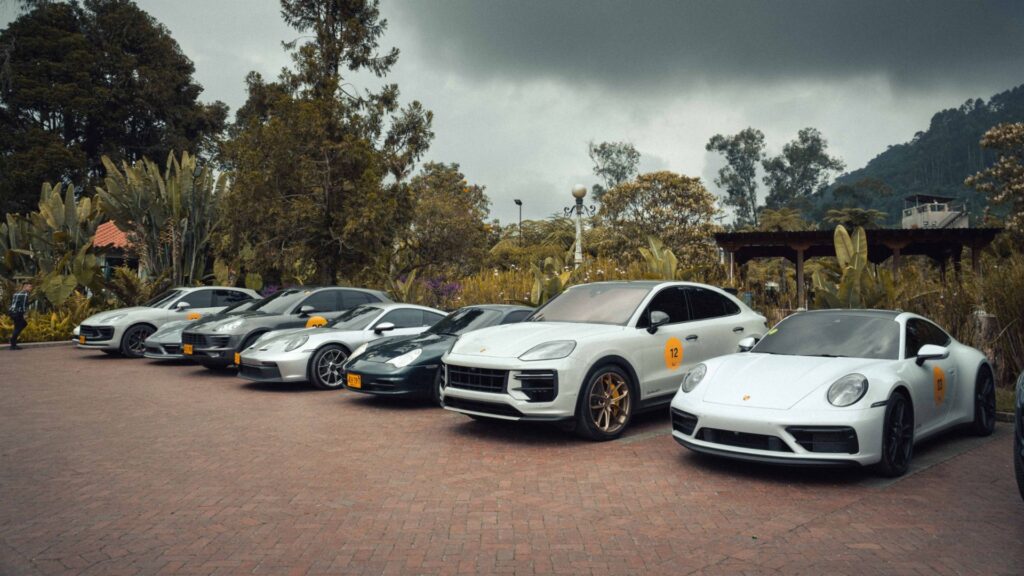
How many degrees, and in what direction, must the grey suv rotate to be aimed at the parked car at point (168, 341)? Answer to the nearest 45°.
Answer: approximately 90° to its right

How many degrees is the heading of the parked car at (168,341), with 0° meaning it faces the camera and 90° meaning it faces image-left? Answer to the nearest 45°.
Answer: approximately 45°

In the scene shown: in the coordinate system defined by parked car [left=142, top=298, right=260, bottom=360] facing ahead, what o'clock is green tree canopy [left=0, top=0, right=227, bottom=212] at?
The green tree canopy is roughly at 4 o'clock from the parked car.

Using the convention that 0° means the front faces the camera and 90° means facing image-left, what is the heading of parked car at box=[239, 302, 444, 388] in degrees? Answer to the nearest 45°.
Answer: approximately 45°

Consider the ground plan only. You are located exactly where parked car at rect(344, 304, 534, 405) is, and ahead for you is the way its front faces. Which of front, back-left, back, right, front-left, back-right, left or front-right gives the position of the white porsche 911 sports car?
left

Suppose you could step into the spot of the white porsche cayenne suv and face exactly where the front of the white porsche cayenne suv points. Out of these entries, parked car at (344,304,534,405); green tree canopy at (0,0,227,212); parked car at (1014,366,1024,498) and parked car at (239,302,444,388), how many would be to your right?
3

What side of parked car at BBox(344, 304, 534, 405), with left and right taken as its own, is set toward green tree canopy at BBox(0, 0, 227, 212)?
right

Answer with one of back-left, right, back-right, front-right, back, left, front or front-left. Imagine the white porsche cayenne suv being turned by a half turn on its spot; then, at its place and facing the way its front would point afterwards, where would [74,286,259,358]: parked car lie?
left

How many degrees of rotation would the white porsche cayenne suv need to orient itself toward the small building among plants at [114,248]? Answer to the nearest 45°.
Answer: approximately 90° to its right

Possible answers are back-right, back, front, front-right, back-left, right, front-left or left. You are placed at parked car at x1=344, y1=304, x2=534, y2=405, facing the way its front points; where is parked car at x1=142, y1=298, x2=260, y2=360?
right

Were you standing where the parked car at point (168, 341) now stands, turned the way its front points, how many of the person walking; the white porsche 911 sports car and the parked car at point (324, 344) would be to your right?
1

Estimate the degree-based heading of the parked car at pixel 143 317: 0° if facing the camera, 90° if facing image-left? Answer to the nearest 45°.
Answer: approximately 45°

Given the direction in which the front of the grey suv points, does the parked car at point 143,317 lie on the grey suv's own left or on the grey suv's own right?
on the grey suv's own right

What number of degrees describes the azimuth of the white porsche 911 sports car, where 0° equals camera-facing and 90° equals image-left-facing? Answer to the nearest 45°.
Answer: approximately 45°
